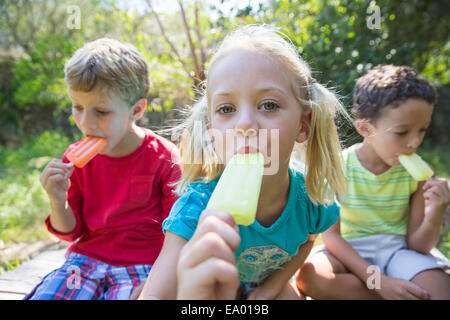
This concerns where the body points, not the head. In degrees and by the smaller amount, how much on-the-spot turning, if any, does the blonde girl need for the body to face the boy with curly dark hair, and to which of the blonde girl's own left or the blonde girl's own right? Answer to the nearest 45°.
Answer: approximately 135° to the blonde girl's own left

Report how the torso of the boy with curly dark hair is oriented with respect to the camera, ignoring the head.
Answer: toward the camera

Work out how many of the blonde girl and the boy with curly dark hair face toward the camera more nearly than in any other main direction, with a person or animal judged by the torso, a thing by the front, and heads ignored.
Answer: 2

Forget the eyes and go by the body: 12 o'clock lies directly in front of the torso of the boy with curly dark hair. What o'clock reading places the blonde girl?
The blonde girl is roughly at 1 o'clock from the boy with curly dark hair.

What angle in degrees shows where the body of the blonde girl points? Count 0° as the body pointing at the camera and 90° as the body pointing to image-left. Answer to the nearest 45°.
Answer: approximately 0°
